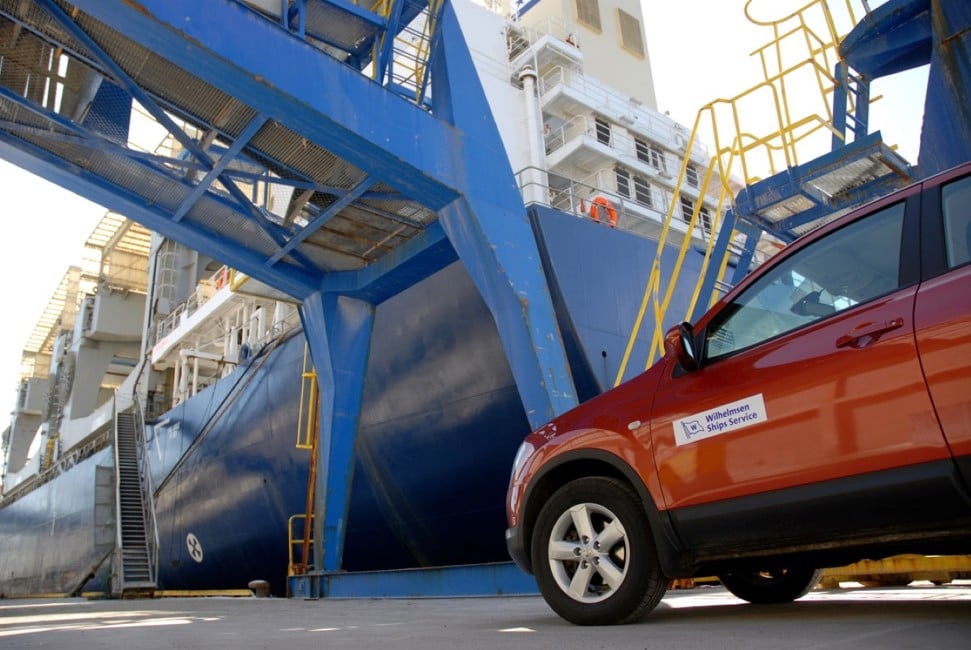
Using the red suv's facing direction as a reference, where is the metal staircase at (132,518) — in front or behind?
in front

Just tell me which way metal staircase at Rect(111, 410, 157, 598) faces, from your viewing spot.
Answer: facing the viewer

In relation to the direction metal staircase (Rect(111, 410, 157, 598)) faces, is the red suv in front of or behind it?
in front

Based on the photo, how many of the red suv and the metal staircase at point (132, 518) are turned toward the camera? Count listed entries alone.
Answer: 1

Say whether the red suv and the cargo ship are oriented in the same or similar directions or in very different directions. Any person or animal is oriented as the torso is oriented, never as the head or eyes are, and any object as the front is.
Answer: very different directions

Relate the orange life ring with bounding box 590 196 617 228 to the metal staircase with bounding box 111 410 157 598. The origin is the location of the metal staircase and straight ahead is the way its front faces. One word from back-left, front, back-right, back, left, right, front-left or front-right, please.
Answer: front-left

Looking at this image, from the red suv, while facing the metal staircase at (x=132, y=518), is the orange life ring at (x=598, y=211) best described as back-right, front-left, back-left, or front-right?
front-right

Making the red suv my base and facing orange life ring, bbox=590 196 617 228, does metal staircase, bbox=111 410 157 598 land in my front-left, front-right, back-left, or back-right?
front-left

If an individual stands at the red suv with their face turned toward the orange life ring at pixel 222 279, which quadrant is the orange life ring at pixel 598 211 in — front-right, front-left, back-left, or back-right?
front-right

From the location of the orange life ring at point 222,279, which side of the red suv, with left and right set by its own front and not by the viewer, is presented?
front

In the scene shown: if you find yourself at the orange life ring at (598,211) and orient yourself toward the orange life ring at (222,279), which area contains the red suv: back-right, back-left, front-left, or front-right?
back-left
